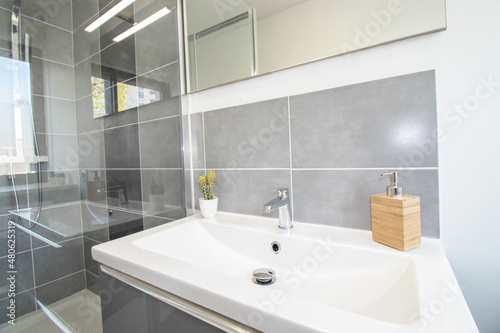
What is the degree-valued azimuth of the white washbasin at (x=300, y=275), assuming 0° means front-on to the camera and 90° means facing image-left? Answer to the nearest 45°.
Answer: approximately 45°

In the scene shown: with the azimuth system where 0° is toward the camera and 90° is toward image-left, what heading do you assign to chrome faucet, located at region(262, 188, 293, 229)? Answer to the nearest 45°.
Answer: approximately 45°

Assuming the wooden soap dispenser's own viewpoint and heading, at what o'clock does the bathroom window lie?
The bathroom window is roughly at 1 o'clock from the wooden soap dispenser.

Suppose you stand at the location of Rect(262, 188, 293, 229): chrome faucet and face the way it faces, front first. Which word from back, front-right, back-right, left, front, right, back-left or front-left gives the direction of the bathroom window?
front-right
